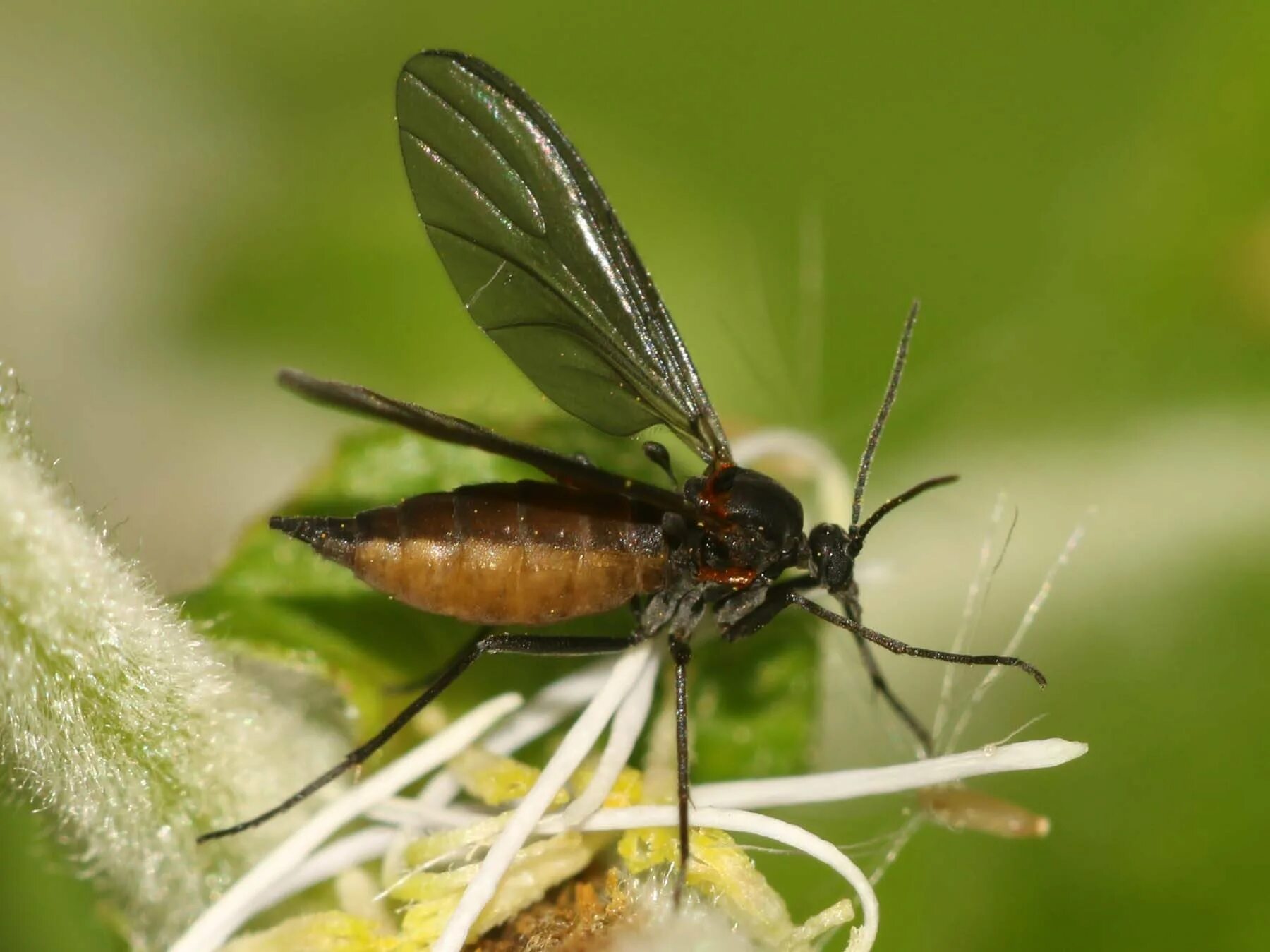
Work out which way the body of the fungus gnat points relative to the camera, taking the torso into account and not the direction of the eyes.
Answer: to the viewer's right
